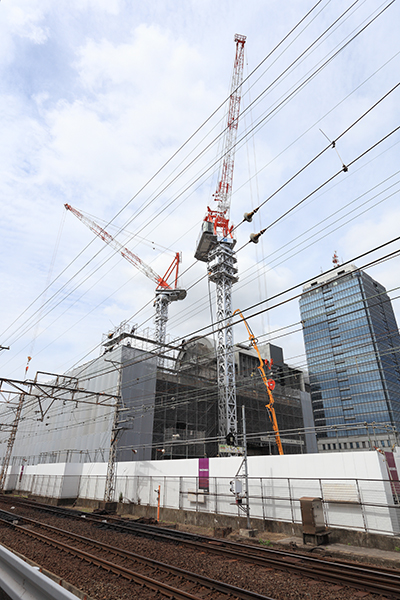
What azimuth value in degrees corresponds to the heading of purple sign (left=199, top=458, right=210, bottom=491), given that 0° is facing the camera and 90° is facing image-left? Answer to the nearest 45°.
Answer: approximately 0°

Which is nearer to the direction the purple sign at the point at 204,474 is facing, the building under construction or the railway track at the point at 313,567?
the railway track

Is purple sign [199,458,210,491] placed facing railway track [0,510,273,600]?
yes

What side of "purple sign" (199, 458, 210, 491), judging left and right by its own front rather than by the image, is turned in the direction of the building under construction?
back
